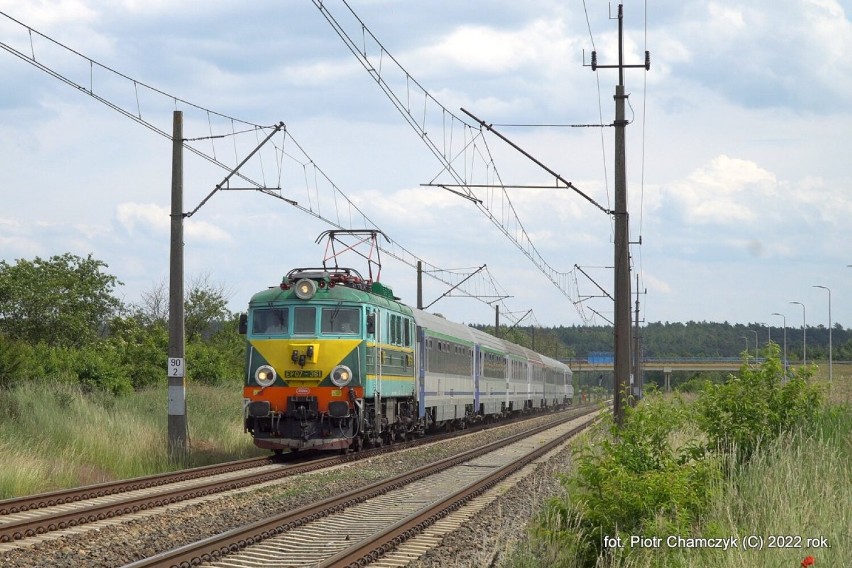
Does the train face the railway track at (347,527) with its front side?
yes

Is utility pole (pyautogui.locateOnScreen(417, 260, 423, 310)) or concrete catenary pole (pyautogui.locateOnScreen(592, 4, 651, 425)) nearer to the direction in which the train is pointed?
the concrete catenary pole

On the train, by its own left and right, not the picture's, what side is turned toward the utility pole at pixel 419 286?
back

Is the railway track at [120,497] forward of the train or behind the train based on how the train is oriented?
forward

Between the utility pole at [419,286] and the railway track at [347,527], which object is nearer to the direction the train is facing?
the railway track

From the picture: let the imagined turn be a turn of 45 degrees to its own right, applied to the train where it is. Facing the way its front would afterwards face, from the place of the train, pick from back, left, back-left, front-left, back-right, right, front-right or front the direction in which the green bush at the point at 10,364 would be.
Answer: right

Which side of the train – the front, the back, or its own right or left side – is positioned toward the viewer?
front

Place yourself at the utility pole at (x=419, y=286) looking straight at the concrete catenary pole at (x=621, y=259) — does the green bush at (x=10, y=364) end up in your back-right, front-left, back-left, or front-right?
front-right

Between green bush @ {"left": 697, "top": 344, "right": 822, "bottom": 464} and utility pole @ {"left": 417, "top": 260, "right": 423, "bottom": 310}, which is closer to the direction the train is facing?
the green bush

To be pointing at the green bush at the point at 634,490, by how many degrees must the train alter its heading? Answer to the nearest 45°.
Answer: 0° — it already faces it

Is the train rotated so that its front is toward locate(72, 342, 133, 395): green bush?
no

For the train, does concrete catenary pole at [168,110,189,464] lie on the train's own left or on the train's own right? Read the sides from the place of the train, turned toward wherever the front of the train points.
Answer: on the train's own right
